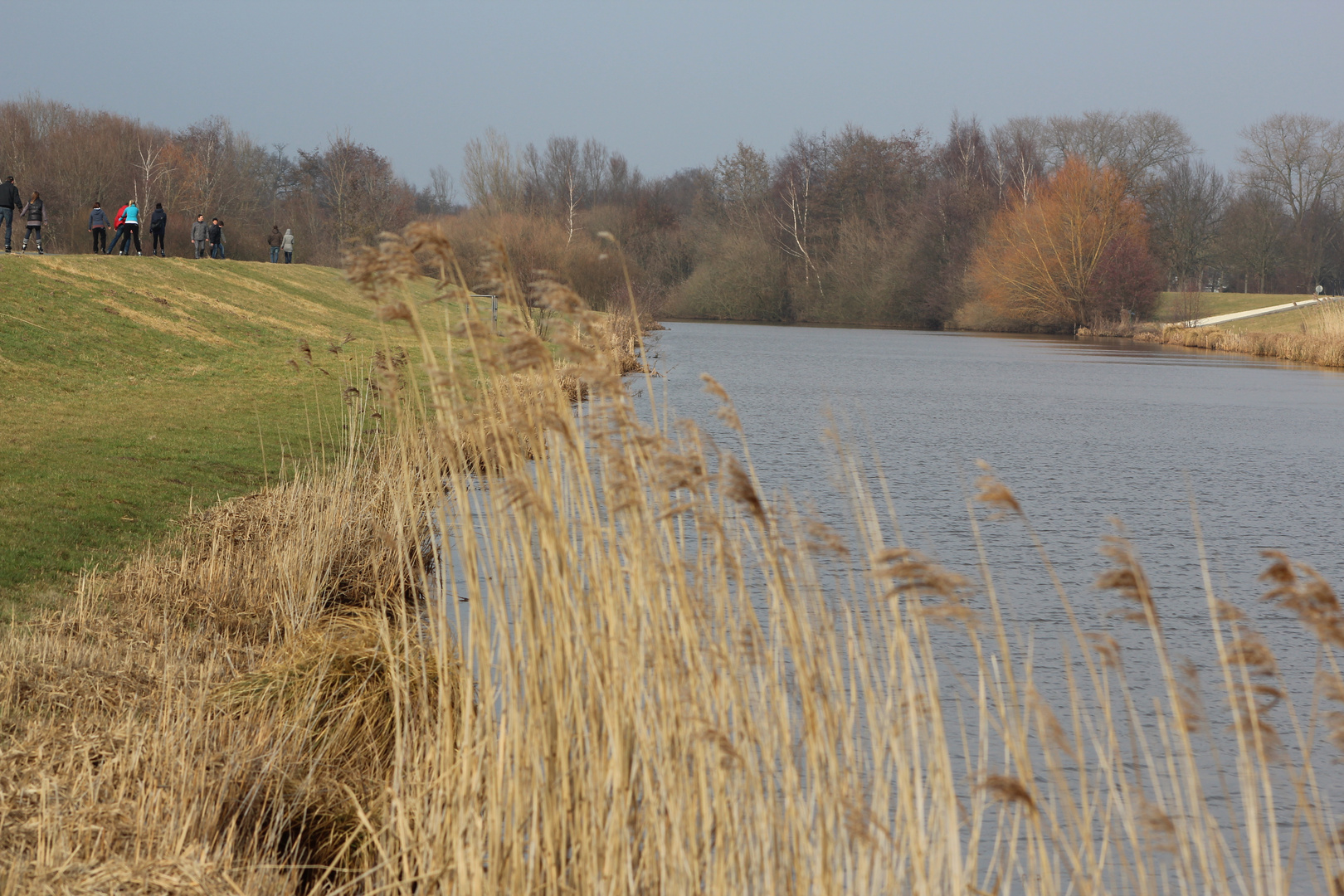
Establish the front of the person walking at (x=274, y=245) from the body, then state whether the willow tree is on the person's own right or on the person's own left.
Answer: on the person's own right

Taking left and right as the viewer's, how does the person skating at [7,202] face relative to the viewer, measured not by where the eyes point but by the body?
facing away from the viewer and to the right of the viewer

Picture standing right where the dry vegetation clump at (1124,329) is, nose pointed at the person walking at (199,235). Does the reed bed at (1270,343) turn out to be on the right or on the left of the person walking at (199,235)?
left

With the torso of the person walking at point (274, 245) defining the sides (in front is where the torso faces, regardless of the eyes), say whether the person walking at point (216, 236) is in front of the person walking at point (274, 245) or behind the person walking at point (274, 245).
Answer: behind

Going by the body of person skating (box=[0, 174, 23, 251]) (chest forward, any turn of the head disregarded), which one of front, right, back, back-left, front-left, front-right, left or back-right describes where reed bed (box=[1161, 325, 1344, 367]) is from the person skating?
front-right

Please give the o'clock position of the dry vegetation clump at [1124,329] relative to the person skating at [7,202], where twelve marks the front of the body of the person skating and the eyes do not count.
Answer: The dry vegetation clump is roughly at 1 o'clock from the person skating.

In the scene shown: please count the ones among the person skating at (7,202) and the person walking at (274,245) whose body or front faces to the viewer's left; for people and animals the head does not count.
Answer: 0

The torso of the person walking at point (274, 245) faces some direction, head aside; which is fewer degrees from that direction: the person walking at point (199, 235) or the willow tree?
the willow tree

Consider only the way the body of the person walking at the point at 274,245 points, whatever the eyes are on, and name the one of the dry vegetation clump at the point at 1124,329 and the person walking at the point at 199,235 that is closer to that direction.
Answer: the dry vegetation clump

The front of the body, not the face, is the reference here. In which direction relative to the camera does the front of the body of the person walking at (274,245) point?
away from the camera

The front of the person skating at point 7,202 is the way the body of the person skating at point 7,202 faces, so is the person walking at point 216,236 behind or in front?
in front
